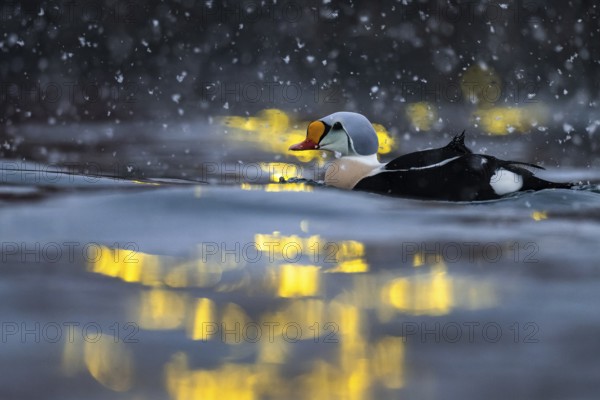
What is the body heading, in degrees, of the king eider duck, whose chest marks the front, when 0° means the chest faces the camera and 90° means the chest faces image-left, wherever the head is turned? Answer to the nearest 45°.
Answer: approximately 90°
